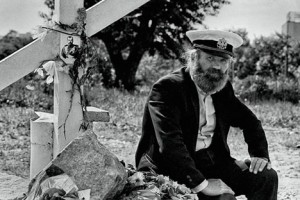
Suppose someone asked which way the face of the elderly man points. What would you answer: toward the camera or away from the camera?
toward the camera

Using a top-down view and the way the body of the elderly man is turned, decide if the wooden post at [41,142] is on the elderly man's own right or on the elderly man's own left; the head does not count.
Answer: on the elderly man's own right

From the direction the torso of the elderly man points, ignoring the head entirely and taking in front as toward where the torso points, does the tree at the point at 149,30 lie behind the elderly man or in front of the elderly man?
behind

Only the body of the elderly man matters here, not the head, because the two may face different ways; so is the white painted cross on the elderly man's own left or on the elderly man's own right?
on the elderly man's own right
